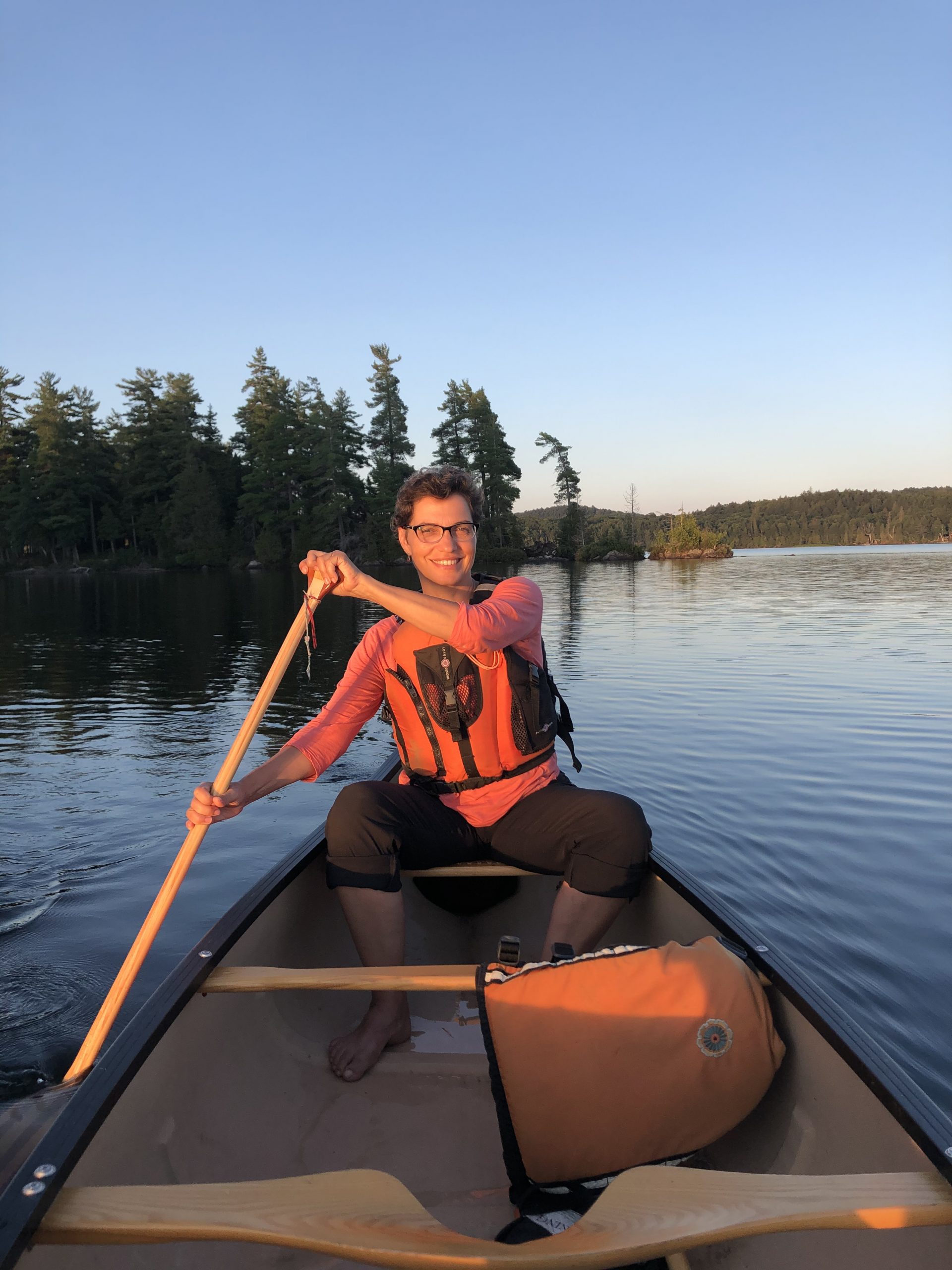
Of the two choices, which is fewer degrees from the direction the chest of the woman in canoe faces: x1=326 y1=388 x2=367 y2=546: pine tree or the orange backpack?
the orange backpack

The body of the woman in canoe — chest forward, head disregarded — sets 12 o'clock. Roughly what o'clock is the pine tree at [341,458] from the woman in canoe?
The pine tree is roughly at 6 o'clock from the woman in canoe.

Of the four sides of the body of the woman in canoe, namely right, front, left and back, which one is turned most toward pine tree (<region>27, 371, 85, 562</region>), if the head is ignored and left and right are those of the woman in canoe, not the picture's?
back

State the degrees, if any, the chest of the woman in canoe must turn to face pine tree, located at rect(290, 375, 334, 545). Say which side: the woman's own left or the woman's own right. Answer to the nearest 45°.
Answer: approximately 180°
